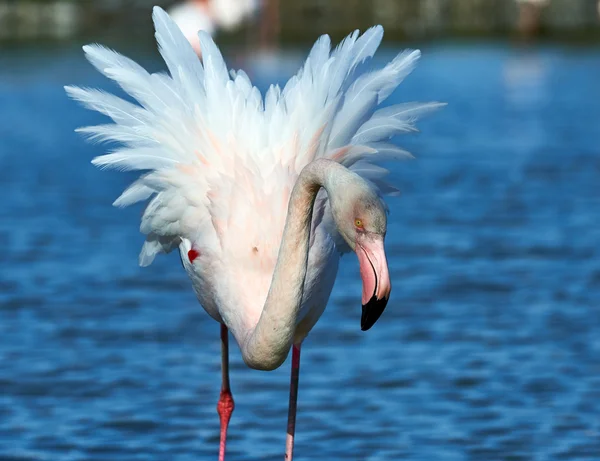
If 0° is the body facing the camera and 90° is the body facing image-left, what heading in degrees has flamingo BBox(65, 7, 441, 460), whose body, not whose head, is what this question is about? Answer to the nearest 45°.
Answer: approximately 0°
